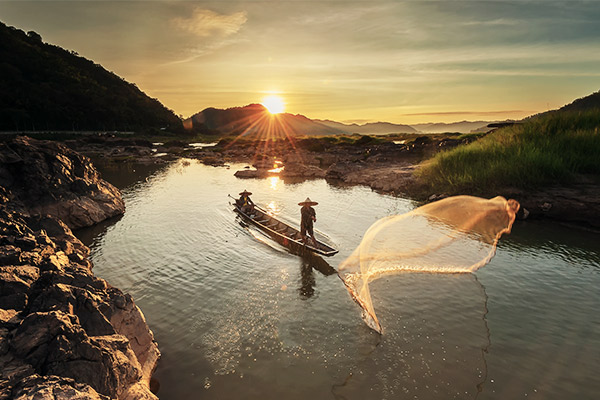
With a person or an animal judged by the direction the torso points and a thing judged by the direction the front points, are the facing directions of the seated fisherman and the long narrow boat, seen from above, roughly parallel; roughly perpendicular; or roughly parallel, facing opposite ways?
roughly parallel

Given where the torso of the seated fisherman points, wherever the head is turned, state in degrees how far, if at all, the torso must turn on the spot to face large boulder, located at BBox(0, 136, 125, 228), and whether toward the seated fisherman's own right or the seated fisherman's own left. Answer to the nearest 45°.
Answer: approximately 135° to the seated fisherman's own right

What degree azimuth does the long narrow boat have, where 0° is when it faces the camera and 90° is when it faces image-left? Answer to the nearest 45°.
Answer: approximately 315°

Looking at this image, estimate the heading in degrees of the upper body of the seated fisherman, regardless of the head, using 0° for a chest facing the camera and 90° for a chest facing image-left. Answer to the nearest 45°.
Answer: approximately 315°

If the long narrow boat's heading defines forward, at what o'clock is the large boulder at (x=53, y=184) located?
The large boulder is roughly at 5 o'clock from the long narrow boat.

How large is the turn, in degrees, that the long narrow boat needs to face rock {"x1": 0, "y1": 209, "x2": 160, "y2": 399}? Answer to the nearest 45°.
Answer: approximately 45° to its right

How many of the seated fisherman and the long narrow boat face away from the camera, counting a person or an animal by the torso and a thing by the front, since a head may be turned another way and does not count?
0

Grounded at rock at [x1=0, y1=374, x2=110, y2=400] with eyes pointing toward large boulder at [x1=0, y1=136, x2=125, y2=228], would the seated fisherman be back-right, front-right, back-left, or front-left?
front-right
